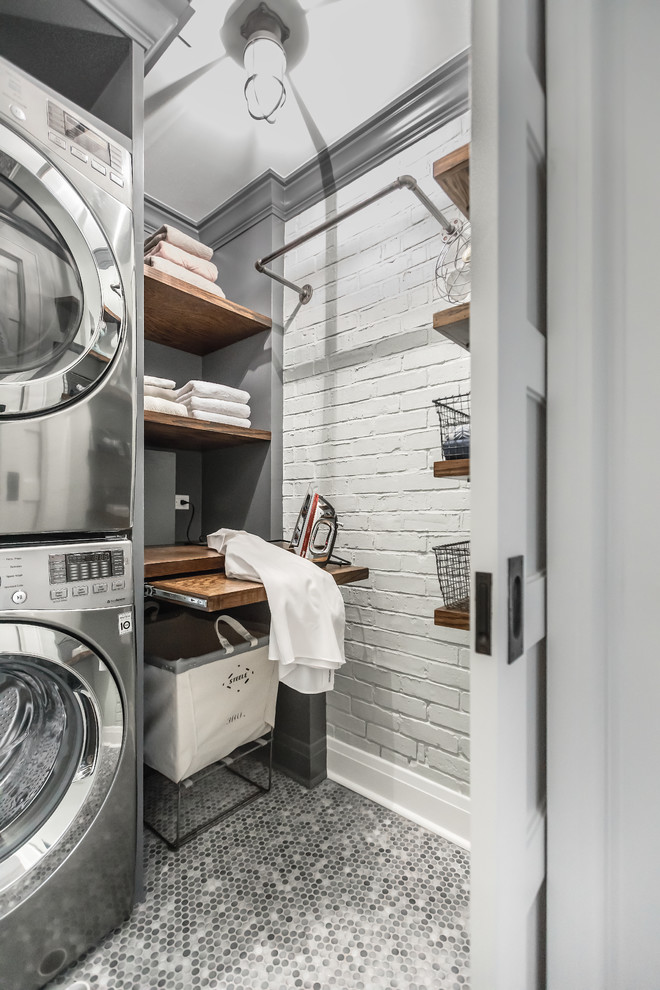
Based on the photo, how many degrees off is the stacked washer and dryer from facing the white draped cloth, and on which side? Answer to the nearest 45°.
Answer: approximately 45° to its left

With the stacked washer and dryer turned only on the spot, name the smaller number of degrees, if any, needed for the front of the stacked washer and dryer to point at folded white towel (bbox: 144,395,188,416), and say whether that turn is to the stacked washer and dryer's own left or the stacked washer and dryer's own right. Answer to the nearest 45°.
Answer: approximately 90° to the stacked washer and dryer's own left

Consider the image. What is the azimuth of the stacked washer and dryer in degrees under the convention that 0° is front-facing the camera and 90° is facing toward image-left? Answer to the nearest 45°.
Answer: approximately 315°

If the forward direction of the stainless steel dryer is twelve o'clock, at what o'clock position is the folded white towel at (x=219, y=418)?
The folded white towel is roughly at 9 o'clock from the stainless steel dryer.

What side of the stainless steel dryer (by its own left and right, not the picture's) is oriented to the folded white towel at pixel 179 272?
left

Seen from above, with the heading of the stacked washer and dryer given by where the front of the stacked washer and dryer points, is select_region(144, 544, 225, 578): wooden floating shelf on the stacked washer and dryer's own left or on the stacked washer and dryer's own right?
on the stacked washer and dryer's own left

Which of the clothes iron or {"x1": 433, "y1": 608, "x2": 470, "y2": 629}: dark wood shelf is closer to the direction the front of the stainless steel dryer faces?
the dark wood shelf

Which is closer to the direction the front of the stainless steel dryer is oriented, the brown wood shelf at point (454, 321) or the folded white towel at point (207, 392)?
the brown wood shelf

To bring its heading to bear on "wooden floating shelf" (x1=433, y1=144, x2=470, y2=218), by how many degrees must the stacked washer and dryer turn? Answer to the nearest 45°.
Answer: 0° — it already faces it
